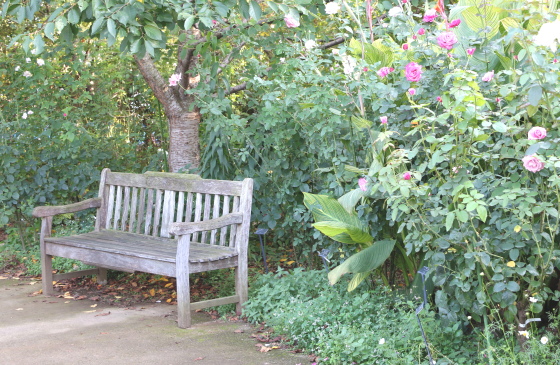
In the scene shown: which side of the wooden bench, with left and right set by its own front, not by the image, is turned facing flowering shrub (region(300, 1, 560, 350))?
left

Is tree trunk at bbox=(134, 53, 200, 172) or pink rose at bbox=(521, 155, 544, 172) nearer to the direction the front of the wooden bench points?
the pink rose

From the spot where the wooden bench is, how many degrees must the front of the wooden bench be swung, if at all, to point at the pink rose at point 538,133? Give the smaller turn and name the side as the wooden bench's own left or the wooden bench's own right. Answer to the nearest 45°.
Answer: approximately 90° to the wooden bench's own left

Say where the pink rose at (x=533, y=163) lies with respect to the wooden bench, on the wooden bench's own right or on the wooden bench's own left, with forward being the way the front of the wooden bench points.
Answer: on the wooden bench's own left

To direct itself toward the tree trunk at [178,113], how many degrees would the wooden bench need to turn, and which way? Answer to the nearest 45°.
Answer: approximately 135° to its right

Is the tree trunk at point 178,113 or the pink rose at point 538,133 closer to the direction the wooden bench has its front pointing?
the pink rose

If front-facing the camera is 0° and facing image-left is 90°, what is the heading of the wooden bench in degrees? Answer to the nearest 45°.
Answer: approximately 45°
